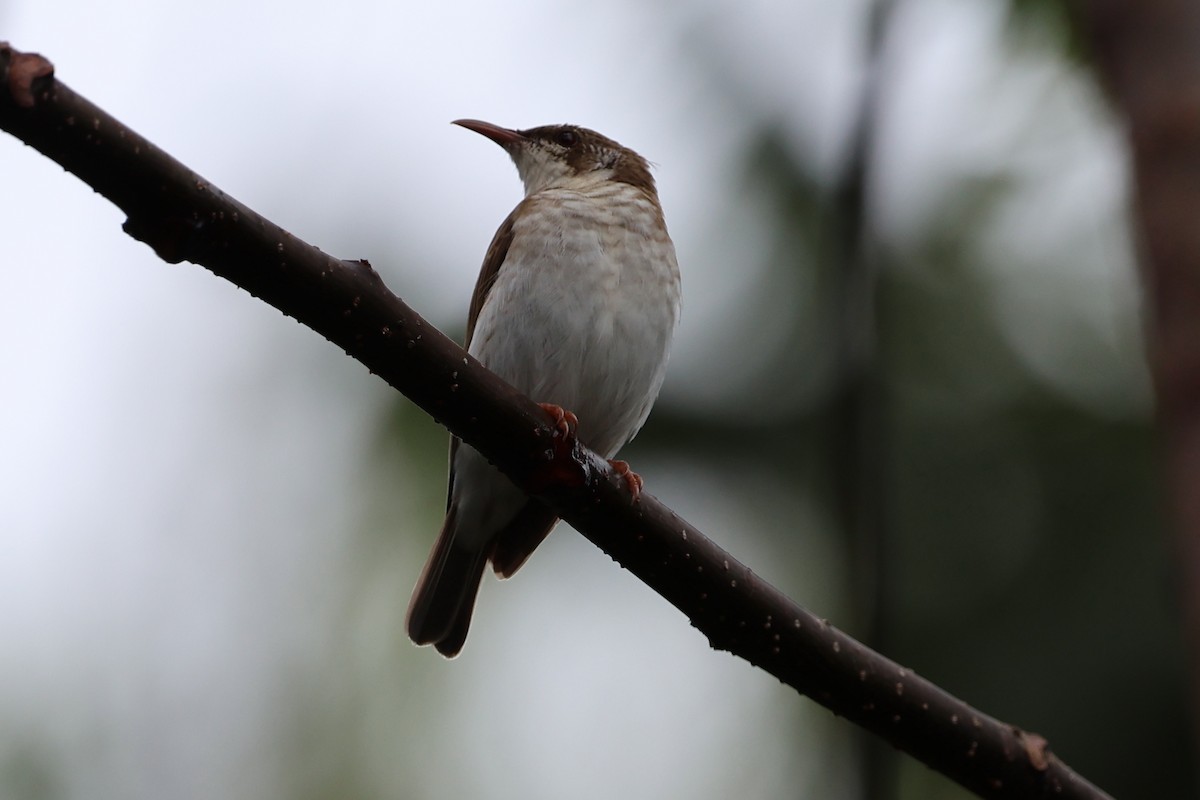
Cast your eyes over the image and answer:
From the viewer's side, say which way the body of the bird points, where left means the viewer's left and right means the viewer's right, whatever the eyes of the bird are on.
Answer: facing the viewer and to the right of the viewer
